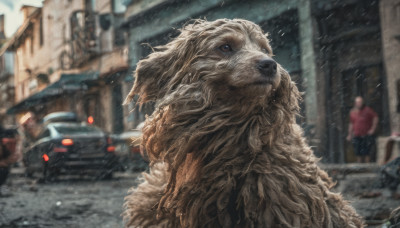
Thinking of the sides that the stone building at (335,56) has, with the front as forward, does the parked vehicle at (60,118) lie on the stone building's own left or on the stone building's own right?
on the stone building's own right

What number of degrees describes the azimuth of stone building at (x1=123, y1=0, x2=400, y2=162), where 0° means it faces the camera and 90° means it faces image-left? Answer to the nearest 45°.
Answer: approximately 45°

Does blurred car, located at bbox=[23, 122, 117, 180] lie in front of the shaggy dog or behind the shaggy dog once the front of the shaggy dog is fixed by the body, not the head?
behind

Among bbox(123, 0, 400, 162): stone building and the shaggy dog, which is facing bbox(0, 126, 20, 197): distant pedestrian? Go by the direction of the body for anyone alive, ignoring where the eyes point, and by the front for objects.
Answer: the stone building

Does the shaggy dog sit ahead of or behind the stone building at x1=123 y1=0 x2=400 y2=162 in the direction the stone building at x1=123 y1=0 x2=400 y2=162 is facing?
ahead

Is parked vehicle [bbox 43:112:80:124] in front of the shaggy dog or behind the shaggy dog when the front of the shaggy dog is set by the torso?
behind

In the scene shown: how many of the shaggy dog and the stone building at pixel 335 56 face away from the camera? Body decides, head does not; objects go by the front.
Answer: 0

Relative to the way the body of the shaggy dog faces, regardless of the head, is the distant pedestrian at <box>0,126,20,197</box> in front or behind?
behind

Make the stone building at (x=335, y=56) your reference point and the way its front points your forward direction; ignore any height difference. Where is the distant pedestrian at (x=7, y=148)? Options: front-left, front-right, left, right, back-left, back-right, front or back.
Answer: front

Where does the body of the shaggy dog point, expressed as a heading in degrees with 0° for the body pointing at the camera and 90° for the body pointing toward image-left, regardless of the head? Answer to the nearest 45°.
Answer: approximately 315°
